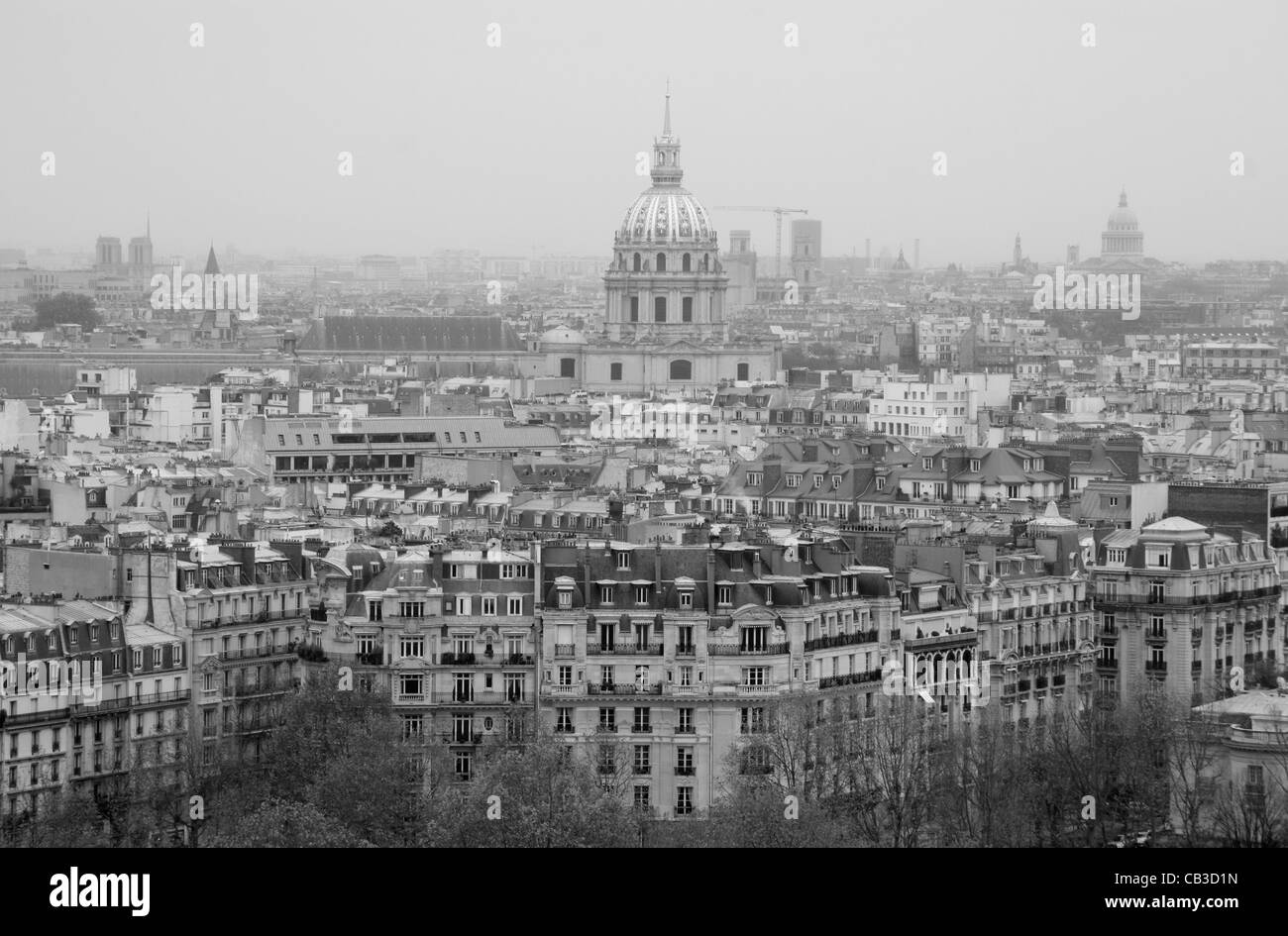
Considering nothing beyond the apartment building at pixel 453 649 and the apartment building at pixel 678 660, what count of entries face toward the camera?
2

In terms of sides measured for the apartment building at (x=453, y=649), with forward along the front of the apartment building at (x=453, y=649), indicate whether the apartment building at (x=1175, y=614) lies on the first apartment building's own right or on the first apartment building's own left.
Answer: on the first apartment building's own left

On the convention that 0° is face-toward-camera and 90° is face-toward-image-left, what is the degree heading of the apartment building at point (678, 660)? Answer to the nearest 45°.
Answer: approximately 0°

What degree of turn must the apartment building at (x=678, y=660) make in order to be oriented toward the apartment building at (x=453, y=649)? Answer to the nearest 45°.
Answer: approximately 90° to its right

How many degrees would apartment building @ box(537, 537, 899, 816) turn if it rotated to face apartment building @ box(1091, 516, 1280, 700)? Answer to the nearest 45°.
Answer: approximately 135° to its left

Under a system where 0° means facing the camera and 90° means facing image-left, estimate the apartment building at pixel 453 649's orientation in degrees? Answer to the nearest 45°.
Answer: approximately 0°

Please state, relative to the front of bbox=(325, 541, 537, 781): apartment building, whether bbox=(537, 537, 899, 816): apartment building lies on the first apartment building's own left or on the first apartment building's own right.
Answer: on the first apartment building's own left
